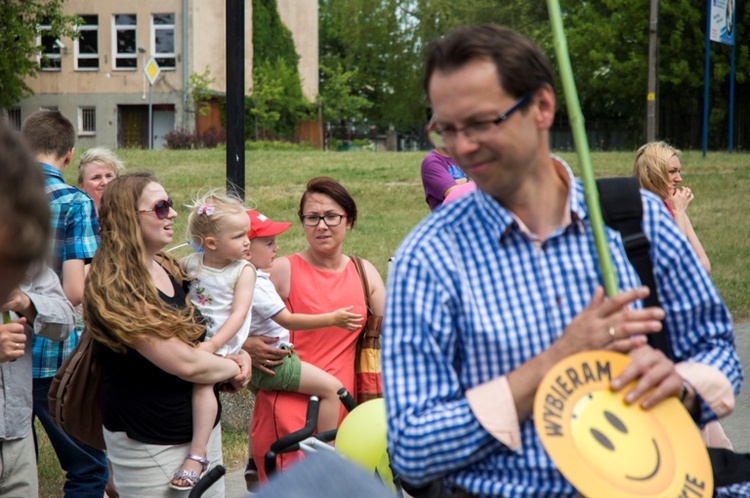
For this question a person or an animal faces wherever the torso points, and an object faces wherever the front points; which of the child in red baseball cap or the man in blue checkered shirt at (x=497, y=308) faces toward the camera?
the man in blue checkered shirt

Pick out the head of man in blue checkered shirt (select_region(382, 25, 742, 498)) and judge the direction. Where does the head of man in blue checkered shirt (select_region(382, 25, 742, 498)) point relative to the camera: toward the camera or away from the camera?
toward the camera

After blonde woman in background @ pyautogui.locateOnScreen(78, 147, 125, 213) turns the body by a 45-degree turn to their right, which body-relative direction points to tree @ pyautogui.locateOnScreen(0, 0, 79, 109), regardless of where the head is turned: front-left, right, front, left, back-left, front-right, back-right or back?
back

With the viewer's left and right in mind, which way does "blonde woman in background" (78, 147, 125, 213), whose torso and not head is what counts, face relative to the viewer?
facing the viewer and to the right of the viewer

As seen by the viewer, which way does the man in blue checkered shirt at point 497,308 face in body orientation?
toward the camera

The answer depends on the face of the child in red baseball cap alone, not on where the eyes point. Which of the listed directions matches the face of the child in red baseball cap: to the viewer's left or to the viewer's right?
to the viewer's right

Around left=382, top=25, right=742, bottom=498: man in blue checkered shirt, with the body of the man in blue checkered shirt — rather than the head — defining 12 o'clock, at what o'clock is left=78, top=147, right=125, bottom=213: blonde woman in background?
The blonde woman in background is roughly at 5 o'clock from the man in blue checkered shirt.

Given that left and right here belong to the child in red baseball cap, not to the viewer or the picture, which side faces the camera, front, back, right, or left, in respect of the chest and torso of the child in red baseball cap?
right

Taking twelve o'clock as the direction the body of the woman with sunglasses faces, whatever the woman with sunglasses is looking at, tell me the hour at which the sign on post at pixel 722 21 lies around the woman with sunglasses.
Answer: The sign on post is roughly at 10 o'clock from the woman with sunglasses.
